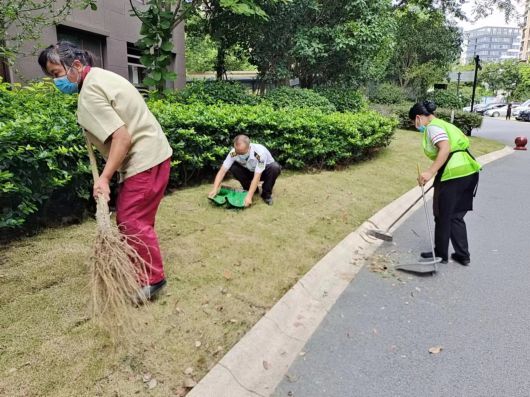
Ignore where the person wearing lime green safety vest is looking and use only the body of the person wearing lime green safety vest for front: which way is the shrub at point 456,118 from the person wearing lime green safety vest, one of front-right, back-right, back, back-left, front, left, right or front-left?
right

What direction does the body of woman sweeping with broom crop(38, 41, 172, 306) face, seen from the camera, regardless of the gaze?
to the viewer's left

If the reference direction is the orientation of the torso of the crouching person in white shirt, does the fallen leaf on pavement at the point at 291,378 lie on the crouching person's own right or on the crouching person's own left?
on the crouching person's own left

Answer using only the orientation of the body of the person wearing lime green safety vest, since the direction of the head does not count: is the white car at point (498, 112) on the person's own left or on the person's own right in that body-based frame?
on the person's own right

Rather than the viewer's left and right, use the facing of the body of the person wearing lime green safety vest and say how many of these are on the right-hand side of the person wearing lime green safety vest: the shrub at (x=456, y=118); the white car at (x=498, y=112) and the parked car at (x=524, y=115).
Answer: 3

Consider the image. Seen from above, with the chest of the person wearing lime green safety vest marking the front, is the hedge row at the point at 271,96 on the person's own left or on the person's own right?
on the person's own right

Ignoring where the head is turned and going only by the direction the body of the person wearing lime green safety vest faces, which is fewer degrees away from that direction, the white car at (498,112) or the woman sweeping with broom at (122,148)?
the woman sweeping with broom

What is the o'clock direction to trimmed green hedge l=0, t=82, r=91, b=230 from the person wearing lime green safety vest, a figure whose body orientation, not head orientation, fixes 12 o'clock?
The trimmed green hedge is roughly at 11 o'clock from the person wearing lime green safety vest.

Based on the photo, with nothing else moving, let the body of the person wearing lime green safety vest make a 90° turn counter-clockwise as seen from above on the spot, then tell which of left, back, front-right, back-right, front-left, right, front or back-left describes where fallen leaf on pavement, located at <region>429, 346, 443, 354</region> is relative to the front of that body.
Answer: front

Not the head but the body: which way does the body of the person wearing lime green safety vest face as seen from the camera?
to the viewer's left

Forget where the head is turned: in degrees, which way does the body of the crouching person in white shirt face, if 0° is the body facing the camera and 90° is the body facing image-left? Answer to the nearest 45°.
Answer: approximately 45°
